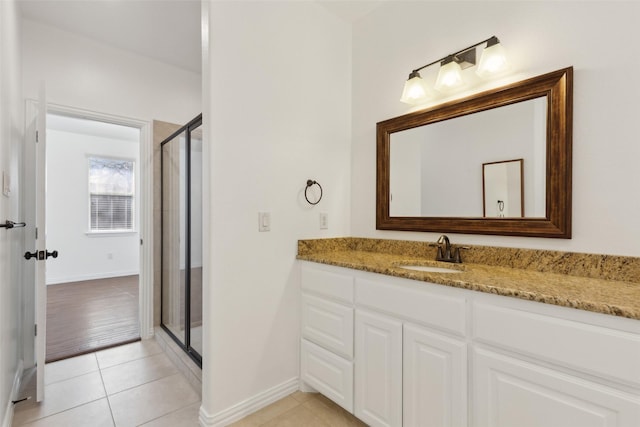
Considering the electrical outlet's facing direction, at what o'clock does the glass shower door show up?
The glass shower door is roughly at 5 o'clock from the electrical outlet.

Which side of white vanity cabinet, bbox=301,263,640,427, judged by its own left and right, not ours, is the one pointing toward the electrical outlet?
right

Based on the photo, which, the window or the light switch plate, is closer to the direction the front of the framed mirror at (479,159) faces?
the light switch plate

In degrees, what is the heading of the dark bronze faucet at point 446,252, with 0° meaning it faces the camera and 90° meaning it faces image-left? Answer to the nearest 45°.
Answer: approximately 45°

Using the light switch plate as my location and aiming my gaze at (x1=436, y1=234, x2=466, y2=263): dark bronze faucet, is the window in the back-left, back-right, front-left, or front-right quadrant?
back-left

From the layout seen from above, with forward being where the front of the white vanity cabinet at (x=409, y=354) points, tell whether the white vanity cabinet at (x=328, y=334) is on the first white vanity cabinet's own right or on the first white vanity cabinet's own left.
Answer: on the first white vanity cabinet's own right
